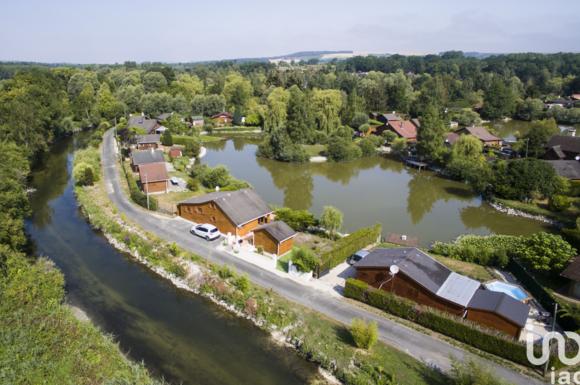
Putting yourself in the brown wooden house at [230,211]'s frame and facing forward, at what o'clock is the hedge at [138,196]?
The hedge is roughly at 3 o'clock from the brown wooden house.

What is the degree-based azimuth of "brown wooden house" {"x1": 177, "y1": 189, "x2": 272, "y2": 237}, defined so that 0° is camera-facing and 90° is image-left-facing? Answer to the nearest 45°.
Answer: approximately 45°

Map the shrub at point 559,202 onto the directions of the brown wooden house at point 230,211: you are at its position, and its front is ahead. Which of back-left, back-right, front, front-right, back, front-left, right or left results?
back-left

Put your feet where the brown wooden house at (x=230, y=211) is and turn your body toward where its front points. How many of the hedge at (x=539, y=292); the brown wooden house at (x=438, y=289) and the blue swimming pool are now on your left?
3

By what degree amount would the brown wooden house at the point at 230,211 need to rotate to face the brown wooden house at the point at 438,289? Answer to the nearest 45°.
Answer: approximately 90° to its left

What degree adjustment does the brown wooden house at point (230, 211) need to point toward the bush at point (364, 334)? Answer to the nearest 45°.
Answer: approximately 45° to its left

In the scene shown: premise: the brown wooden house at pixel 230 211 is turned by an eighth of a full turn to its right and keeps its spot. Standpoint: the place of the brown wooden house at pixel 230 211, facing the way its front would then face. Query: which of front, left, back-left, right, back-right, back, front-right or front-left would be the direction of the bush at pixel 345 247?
back-left

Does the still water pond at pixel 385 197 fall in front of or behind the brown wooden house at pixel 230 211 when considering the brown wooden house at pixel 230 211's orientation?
behind

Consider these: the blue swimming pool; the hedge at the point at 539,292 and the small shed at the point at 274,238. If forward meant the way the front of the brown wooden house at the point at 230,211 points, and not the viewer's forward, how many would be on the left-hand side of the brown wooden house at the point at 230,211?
3

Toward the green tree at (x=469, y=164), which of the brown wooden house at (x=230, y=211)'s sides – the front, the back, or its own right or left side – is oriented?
back

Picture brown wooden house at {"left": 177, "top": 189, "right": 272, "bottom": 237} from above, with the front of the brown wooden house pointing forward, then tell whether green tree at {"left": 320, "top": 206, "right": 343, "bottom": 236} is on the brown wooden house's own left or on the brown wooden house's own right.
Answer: on the brown wooden house's own left

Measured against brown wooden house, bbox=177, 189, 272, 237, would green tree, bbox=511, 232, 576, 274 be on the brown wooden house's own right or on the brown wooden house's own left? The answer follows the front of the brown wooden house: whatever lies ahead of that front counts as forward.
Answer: on the brown wooden house's own left

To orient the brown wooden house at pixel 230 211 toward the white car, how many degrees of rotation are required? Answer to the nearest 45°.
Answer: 0° — it already faces it

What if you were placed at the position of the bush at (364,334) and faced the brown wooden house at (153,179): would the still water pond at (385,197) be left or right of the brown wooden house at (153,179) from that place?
right

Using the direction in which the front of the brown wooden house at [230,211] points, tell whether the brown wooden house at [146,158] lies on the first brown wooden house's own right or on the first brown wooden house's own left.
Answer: on the first brown wooden house's own right

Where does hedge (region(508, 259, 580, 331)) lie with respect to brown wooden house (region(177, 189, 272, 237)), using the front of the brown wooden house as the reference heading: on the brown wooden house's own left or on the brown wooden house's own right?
on the brown wooden house's own left

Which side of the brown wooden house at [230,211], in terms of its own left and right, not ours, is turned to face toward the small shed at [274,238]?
left
